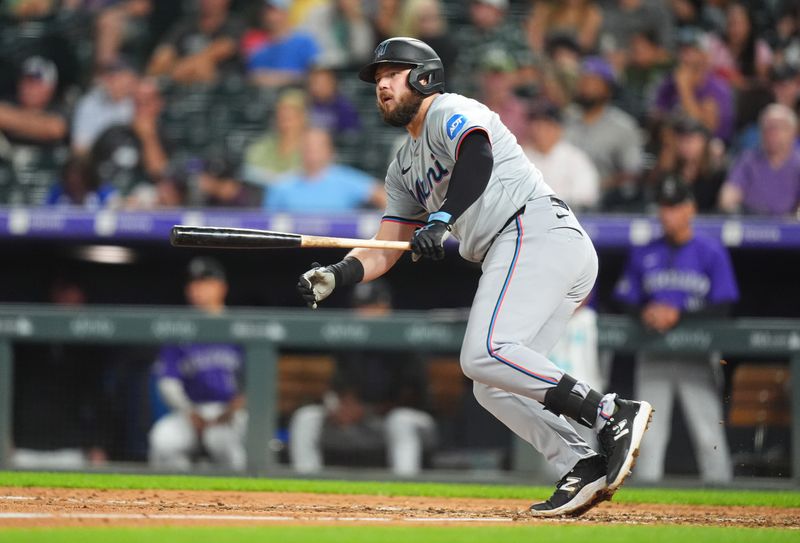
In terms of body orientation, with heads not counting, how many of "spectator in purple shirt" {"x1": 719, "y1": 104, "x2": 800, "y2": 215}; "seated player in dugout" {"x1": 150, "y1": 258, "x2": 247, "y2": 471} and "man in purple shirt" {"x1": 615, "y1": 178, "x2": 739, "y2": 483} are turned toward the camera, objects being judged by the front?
3

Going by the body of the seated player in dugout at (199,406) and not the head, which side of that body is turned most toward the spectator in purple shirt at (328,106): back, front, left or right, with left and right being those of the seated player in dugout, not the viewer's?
back

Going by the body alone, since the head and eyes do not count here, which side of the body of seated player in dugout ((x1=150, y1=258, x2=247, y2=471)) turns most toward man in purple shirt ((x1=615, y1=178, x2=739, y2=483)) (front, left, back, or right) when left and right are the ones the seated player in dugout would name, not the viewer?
left

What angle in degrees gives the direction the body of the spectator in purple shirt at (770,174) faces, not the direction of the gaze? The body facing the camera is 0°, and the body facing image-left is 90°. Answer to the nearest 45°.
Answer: approximately 0°

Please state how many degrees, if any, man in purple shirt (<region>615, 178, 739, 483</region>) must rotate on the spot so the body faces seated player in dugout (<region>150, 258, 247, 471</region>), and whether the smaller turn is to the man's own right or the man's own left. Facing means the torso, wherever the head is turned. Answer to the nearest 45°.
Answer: approximately 90° to the man's own right

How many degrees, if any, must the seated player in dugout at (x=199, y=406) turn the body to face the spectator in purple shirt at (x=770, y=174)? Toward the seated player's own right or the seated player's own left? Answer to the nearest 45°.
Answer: approximately 90° to the seated player's own left

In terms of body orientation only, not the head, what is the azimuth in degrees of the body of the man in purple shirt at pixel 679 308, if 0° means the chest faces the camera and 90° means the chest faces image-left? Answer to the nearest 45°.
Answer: approximately 0°
